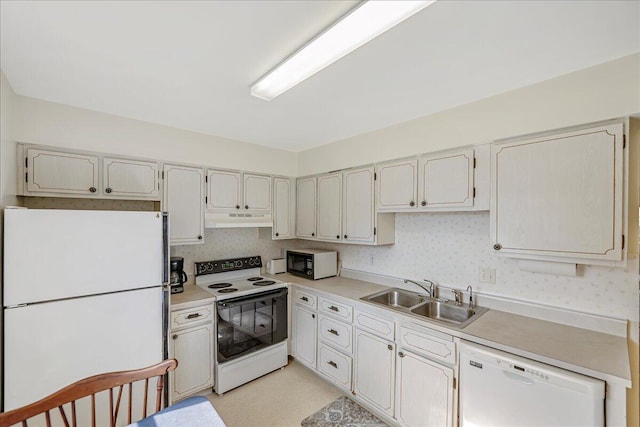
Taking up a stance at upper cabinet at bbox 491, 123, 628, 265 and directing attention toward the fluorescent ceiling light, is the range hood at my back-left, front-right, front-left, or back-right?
front-right

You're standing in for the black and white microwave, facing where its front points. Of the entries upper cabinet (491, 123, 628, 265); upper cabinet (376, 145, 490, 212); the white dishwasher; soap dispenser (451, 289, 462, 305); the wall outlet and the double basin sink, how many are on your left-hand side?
6

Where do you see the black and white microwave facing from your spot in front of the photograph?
facing the viewer and to the left of the viewer

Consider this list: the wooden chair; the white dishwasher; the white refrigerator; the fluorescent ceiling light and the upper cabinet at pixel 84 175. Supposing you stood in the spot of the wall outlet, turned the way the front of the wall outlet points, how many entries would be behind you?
0

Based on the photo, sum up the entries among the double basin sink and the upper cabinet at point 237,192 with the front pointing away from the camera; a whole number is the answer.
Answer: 0

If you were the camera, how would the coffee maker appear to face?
facing the viewer and to the right of the viewer

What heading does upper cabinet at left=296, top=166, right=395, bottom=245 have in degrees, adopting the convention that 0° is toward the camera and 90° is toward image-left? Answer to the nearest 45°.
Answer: approximately 45°

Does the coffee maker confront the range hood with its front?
no

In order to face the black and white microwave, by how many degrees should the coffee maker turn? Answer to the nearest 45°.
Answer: approximately 45° to its left

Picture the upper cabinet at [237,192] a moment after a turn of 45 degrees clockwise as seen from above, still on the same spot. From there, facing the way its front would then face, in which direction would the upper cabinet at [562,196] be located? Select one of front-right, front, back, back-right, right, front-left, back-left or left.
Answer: front-left

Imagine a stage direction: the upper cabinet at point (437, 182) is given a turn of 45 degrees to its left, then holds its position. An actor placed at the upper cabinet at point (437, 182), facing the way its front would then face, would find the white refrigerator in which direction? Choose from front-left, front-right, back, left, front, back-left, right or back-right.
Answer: front-right

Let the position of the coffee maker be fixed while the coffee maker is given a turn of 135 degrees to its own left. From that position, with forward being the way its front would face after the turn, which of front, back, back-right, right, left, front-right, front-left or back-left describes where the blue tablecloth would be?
back

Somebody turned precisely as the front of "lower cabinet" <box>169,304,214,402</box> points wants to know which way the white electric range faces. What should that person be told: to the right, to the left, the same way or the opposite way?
the same way

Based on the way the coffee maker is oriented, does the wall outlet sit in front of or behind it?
in front

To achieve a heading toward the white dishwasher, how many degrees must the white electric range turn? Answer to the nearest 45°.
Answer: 0° — it already faces it

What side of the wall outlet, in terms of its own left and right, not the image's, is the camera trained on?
front

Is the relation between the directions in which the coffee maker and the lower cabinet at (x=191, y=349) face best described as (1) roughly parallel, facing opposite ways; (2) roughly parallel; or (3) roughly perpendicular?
roughly parallel
